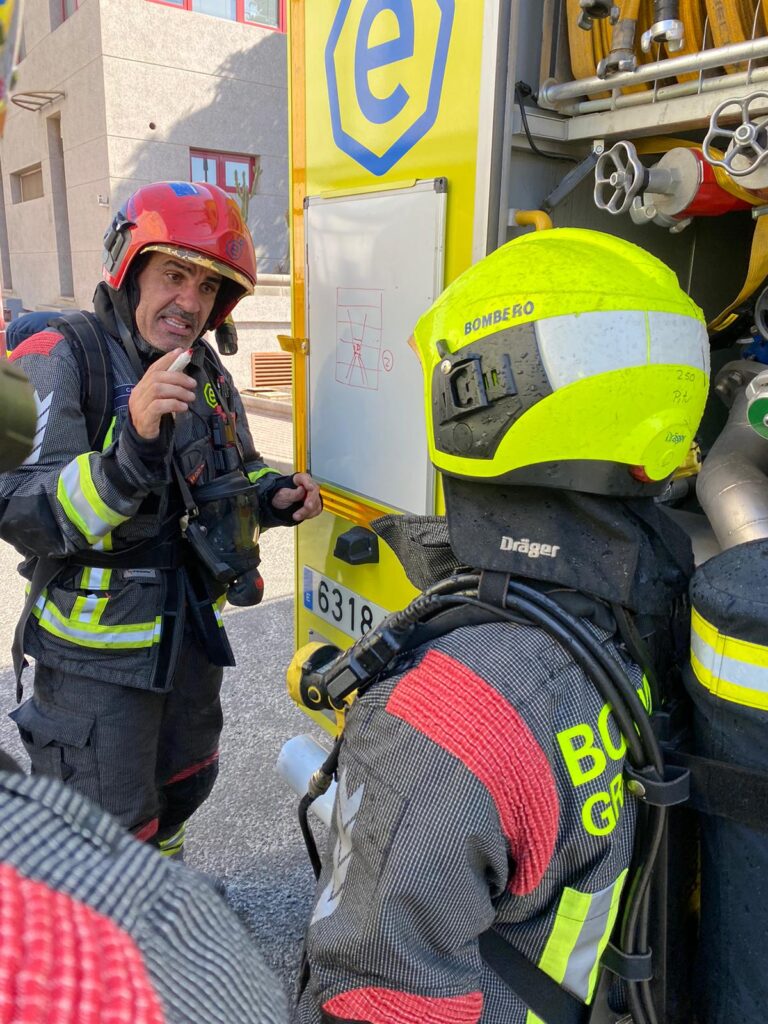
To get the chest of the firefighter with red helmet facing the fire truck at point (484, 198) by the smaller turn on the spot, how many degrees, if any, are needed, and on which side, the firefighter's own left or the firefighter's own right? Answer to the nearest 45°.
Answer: approximately 45° to the firefighter's own left

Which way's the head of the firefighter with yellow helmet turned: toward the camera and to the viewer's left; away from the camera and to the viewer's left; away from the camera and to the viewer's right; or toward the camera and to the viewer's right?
away from the camera and to the viewer's left

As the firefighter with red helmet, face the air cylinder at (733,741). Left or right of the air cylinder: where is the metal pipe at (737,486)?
left

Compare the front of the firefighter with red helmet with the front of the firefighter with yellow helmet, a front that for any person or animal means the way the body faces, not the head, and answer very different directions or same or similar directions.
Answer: very different directions

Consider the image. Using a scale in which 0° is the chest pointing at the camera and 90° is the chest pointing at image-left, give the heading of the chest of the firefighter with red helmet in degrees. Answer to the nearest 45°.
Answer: approximately 315°

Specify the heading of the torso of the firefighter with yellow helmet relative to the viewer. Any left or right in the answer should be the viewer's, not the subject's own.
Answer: facing away from the viewer and to the left of the viewer

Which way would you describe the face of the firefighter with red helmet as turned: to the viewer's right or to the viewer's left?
to the viewer's right

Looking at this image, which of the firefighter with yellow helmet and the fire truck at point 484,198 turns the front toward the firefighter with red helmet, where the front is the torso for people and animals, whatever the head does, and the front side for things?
the firefighter with yellow helmet
